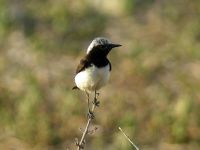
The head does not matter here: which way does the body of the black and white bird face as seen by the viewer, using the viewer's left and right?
facing the viewer and to the right of the viewer
